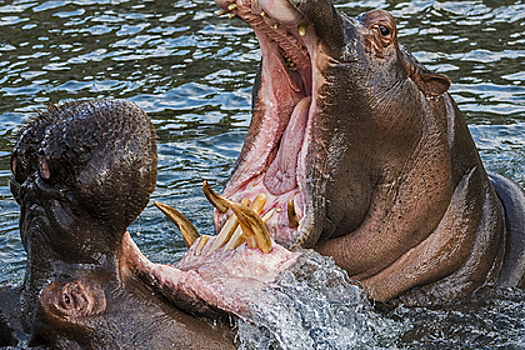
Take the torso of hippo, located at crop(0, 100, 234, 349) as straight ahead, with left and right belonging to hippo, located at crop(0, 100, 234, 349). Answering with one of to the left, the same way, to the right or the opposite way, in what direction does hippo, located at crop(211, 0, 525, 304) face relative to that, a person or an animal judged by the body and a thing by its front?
the opposite way

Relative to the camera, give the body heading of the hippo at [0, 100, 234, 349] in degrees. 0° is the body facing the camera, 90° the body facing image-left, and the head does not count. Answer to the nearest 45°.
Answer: approximately 225°

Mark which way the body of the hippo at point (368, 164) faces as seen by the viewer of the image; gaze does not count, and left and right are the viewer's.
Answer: facing the viewer and to the left of the viewer

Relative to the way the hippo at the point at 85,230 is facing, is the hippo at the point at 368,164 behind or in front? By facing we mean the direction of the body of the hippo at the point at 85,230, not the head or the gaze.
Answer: in front

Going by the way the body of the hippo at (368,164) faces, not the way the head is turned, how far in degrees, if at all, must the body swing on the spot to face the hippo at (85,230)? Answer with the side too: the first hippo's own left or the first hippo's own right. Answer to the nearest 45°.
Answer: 0° — it already faces it
